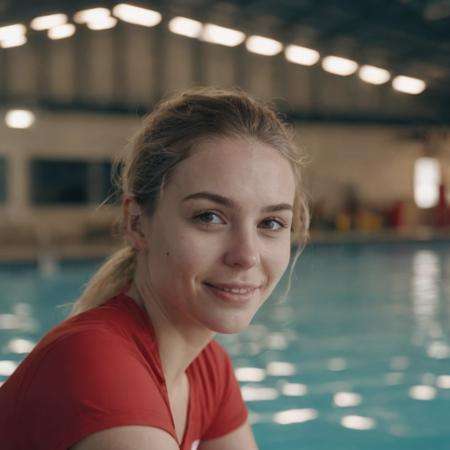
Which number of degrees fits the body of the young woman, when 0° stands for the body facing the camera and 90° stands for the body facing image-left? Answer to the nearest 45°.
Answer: approximately 315°

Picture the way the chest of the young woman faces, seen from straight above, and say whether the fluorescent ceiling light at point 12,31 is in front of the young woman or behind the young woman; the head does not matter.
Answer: behind

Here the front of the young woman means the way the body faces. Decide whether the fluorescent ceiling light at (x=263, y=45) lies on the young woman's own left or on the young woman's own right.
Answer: on the young woman's own left

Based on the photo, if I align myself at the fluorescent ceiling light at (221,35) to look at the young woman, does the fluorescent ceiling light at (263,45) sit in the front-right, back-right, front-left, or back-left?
back-left

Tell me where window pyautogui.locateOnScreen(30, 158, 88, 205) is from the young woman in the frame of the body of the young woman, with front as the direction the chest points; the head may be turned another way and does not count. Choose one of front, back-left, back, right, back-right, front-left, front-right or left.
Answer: back-left

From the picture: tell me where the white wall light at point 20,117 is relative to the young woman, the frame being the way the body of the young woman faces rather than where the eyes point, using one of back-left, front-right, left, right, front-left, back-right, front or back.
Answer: back-left

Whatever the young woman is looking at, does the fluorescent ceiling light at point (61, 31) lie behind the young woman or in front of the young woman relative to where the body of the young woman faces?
behind

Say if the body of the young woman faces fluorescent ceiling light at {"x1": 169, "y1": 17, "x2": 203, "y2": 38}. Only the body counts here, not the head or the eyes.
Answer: no

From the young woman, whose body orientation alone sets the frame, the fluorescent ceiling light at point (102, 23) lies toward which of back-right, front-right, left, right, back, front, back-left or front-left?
back-left
